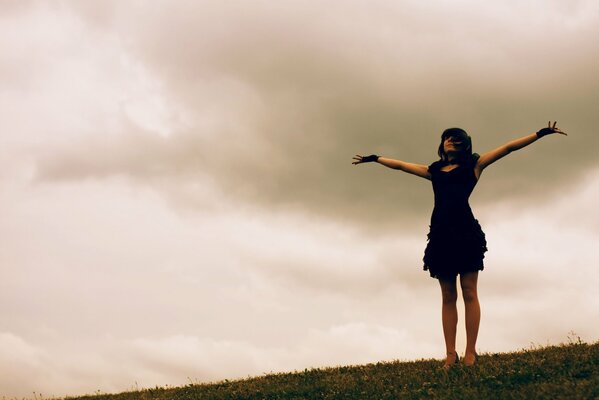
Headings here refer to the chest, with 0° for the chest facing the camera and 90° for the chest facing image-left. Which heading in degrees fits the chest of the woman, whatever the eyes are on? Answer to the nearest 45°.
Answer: approximately 0°
